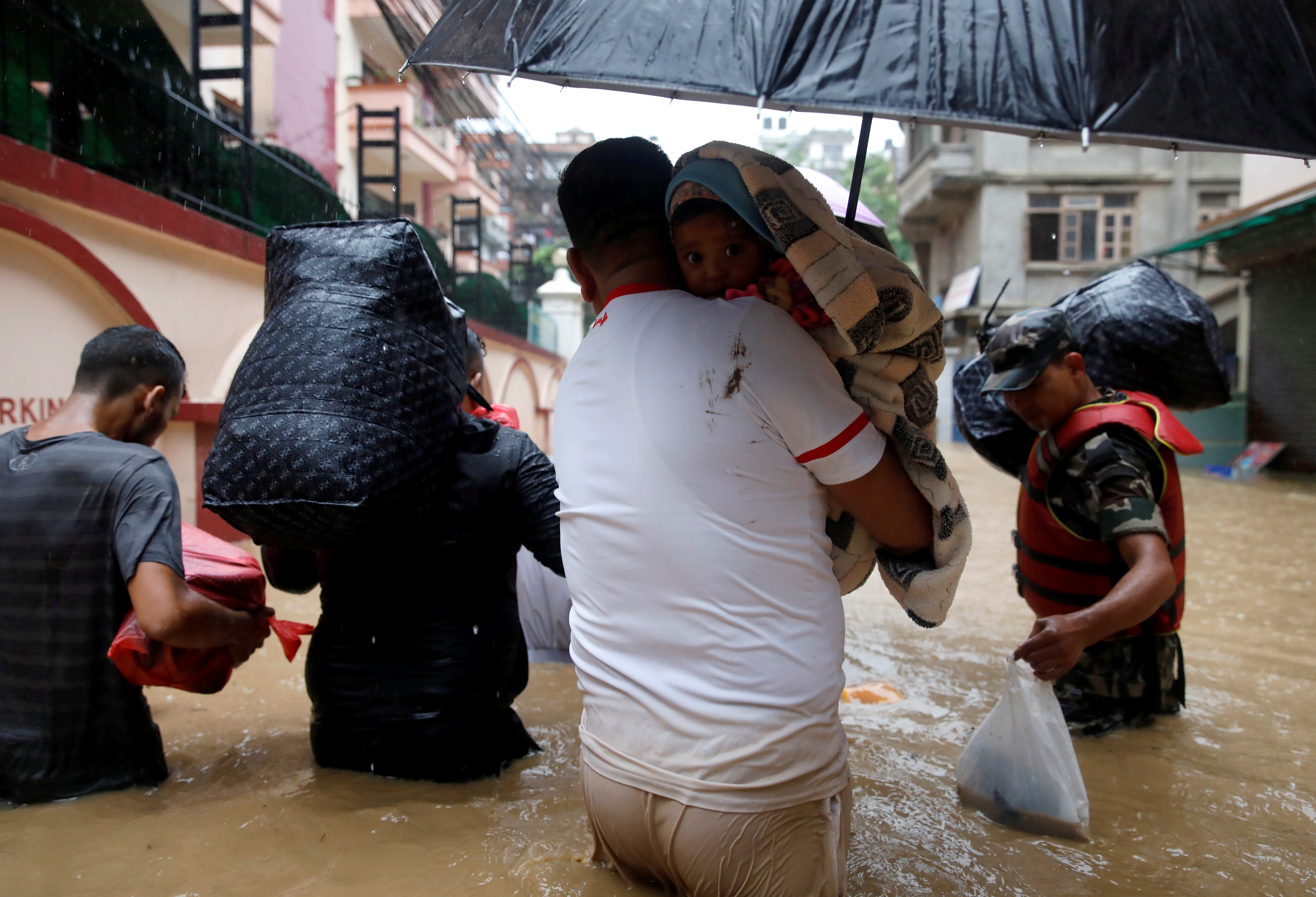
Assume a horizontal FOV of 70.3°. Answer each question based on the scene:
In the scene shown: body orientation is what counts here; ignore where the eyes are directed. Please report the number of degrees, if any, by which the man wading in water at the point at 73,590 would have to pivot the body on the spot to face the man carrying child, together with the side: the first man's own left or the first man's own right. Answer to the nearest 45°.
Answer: approximately 90° to the first man's own right

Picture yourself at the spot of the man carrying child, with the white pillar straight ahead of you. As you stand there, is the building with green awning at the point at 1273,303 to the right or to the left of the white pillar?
right

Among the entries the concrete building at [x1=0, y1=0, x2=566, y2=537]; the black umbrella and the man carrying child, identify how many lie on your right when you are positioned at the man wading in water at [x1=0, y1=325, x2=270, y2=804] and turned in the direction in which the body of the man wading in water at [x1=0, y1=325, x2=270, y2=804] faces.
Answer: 2

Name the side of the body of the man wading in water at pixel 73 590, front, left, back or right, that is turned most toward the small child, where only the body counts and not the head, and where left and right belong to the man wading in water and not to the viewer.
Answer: right

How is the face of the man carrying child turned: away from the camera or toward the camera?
away from the camera

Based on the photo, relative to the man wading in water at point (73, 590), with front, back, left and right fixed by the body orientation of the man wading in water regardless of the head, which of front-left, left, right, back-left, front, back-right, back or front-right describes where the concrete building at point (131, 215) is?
front-left

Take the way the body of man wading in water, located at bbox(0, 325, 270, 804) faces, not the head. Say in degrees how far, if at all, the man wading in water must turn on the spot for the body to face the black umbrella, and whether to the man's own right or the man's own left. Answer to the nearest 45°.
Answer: approximately 90° to the man's own right

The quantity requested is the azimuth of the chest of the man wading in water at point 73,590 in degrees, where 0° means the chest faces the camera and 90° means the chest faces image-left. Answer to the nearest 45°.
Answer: approximately 225°

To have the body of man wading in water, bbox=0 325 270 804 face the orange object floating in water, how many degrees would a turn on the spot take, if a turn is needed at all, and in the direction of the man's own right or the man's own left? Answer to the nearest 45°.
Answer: approximately 45° to the man's own right

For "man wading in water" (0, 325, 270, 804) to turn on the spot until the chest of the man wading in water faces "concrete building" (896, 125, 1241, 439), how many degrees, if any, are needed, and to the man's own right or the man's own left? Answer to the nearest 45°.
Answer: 0° — they already face it
